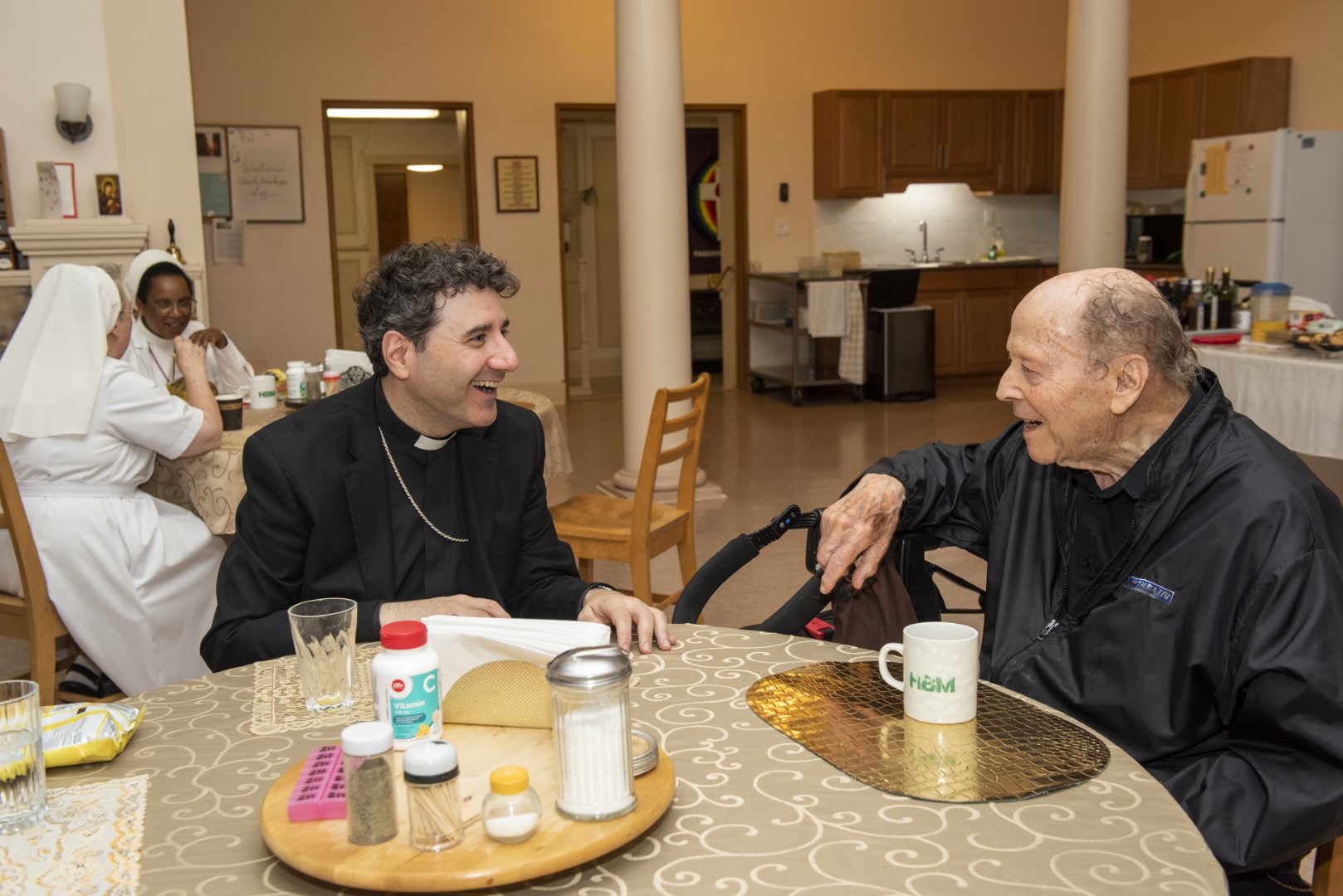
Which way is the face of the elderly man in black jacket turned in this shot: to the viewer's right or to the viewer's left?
to the viewer's left

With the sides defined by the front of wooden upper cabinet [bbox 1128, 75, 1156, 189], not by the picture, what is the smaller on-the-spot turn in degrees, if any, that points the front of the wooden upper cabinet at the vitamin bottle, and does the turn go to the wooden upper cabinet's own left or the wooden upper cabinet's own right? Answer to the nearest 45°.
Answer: approximately 45° to the wooden upper cabinet's own left

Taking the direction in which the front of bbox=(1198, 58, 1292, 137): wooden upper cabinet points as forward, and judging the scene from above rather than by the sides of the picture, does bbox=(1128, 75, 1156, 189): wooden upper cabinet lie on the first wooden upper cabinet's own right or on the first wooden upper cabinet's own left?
on the first wooden upper cabinet's own right

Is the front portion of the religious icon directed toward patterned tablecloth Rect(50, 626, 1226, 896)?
yes

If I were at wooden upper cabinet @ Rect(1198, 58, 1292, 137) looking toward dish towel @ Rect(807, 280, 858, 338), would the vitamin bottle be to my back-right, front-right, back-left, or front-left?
front-left

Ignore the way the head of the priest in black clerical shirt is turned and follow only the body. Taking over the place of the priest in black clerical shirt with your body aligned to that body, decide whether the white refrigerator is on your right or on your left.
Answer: on your left

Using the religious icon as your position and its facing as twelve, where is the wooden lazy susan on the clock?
The wooden lazy susan is roughly at 12 o'clock from the religious icon.

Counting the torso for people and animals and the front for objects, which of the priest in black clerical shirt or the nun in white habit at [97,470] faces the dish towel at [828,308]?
the nun in white habit

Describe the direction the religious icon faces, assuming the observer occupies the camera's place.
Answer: facing the viewer

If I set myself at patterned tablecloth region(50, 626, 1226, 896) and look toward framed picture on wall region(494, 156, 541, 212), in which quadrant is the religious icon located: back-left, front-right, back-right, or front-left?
front-left

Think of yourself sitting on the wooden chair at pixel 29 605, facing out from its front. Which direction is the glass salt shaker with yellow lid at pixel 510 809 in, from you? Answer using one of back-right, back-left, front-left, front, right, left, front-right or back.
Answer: back-right

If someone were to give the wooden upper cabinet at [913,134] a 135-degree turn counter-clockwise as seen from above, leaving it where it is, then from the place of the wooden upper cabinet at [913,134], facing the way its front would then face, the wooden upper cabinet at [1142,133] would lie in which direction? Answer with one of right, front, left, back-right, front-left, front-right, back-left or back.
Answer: front-right

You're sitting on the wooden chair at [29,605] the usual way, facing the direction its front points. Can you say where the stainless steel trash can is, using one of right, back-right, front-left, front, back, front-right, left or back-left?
front

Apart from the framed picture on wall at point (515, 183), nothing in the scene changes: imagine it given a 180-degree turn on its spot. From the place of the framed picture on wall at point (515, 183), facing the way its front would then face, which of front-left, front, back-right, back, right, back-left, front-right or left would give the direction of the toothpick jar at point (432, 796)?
back

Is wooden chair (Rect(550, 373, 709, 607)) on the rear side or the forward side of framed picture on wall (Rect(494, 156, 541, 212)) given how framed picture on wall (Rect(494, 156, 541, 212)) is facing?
on the forward side

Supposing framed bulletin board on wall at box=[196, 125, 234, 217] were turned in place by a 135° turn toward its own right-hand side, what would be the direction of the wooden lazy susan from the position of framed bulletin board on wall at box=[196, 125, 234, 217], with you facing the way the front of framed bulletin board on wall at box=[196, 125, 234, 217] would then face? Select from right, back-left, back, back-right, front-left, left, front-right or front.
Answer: back-left

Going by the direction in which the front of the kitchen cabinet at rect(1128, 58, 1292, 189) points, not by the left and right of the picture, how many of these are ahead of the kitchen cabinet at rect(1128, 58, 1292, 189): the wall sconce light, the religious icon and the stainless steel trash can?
3

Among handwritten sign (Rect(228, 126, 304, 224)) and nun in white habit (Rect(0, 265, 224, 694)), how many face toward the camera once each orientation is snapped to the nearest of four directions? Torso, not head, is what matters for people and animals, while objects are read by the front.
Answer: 1
